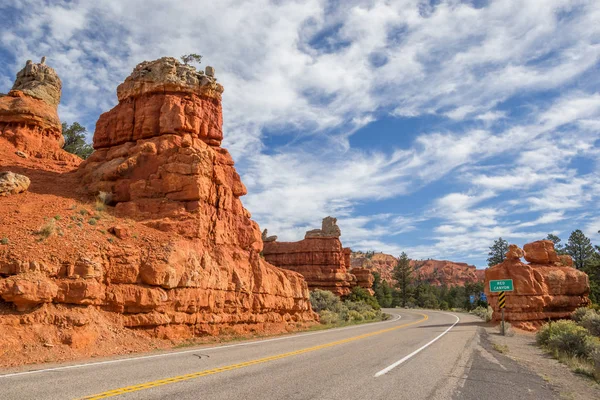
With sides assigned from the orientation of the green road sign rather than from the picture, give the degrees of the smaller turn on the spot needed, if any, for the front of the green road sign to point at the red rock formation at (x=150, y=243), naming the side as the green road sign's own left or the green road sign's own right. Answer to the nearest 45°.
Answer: approximately 45° to the green road sign's own right

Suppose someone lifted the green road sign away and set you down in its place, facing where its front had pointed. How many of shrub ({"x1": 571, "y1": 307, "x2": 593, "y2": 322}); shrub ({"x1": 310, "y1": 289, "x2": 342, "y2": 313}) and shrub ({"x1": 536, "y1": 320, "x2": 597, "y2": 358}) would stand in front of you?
1

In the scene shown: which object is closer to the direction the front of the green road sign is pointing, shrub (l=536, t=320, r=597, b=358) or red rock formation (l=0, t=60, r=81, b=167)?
the shrub

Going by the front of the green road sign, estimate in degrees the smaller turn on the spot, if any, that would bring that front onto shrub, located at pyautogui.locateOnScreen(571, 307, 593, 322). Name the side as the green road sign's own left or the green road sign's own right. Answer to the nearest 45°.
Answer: approximately 135° to the green road sign's own left

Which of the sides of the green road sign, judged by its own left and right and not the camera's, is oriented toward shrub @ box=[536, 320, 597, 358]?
front

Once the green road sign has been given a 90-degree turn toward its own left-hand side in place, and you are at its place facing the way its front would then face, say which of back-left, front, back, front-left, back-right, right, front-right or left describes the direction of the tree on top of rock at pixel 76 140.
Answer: back

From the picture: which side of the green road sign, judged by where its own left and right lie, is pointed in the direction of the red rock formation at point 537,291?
back

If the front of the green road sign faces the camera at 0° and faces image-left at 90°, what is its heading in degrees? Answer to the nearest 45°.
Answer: approximately 0°

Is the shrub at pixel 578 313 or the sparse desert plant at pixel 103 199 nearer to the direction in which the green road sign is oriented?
the sparse desert plant

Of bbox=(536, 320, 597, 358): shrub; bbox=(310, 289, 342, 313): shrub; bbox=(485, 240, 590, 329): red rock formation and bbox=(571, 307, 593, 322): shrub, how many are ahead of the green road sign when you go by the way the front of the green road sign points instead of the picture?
1

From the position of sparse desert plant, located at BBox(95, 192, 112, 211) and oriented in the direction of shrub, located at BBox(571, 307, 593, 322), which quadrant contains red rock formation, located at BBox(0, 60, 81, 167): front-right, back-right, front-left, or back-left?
back-left

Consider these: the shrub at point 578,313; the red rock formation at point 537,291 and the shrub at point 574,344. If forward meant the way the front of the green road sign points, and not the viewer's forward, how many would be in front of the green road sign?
1

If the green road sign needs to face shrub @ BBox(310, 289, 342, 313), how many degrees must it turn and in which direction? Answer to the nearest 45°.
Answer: approximately 135° to its right
